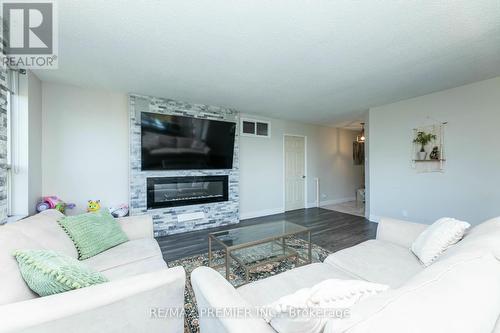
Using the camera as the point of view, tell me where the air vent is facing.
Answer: facing the viewer and to the right of the viewer

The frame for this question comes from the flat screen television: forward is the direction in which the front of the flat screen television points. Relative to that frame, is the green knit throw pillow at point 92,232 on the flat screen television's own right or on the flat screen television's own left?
on the flat screen television's own right

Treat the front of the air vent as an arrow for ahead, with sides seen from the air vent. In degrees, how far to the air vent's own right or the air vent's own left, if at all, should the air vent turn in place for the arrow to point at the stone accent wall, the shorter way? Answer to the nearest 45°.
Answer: approximately 90° to the air vent's own right

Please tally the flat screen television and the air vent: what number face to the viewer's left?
0

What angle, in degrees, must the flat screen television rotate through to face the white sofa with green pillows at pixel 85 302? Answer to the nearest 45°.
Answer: approximately 45° to its right

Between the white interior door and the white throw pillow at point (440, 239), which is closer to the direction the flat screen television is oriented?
the white throw pillow

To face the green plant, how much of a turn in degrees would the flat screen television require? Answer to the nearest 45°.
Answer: approximately 45° to its left

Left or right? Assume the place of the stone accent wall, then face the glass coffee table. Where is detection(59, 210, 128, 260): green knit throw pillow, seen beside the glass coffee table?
right

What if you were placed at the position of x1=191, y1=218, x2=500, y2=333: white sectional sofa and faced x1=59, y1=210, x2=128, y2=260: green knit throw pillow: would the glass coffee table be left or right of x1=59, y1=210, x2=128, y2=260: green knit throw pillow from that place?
right

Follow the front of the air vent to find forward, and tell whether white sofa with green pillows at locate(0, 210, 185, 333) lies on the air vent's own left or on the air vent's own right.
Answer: on the air vent's own right

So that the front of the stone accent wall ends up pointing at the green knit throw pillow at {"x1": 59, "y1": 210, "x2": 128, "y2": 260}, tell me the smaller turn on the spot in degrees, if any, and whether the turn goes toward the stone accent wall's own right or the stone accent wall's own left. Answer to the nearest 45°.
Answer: approximately 45° to the stone accent wall's own right

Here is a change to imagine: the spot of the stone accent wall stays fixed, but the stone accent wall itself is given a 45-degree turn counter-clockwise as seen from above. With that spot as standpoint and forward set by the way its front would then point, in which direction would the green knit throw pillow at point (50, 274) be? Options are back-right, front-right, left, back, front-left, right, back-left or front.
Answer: right
